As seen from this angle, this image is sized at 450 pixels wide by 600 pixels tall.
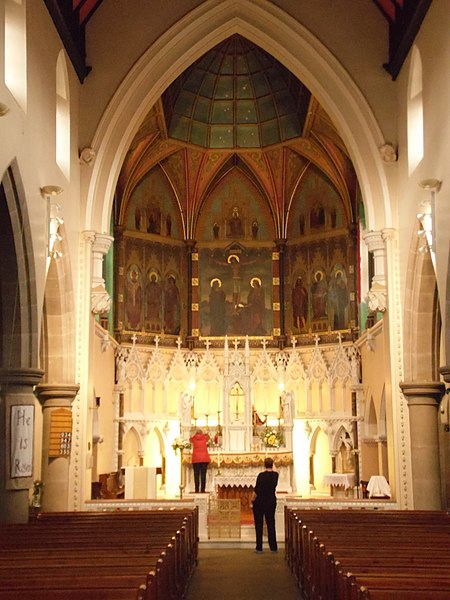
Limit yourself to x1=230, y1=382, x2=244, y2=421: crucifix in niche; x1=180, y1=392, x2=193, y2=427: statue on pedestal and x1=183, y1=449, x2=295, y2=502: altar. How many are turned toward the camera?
3

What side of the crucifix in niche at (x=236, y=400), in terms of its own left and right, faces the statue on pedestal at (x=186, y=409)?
right

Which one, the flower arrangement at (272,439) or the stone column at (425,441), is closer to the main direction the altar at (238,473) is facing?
the stone column

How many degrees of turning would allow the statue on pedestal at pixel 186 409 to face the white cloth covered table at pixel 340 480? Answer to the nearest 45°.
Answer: approximately 90° to its left

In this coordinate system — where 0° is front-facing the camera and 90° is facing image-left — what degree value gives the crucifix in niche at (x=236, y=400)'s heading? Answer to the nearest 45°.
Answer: approximately 0°

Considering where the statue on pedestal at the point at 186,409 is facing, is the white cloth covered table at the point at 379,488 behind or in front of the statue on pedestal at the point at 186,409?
in front

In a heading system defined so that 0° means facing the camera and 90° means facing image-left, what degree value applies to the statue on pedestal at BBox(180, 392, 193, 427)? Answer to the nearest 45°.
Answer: approximately 0°

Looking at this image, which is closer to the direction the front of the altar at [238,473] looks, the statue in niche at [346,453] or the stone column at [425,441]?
the stone column

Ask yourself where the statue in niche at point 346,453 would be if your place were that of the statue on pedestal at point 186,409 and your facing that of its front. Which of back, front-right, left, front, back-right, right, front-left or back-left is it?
left

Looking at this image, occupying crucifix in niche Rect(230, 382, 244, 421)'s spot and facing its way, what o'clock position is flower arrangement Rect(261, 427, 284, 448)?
The flower arrangement is roughly at 11 o'clock from the crucifix in niche.

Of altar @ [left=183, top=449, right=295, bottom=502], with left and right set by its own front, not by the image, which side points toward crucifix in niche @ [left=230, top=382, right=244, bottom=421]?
back
